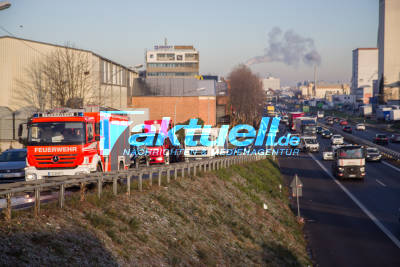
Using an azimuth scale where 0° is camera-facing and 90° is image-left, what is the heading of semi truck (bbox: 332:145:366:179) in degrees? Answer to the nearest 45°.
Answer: approximately 0°

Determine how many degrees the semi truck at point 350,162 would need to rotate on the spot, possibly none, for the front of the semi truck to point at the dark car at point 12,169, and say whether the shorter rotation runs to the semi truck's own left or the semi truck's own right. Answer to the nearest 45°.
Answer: approximately 45° to the semi truck's own right

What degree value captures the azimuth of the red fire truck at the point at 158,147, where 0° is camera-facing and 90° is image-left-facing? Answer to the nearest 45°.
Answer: approximately 45°

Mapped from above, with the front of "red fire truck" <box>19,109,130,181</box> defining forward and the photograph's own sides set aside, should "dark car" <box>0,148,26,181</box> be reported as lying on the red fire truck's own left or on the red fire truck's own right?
on the red fire truck's own right

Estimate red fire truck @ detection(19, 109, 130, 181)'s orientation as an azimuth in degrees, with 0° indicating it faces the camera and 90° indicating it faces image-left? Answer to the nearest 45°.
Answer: approximately 45°

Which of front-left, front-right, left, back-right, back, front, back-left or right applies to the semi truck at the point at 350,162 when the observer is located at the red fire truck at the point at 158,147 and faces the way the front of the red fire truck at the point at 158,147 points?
back-left
